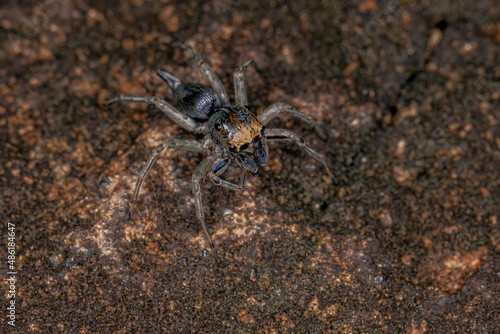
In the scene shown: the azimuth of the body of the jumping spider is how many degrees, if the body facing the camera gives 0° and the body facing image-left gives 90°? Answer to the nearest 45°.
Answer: approximately 315°
